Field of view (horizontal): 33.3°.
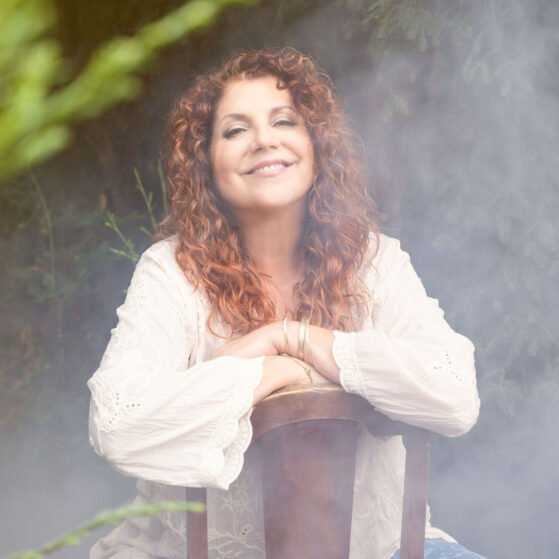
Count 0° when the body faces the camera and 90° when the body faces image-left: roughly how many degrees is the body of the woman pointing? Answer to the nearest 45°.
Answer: approximately 0°
